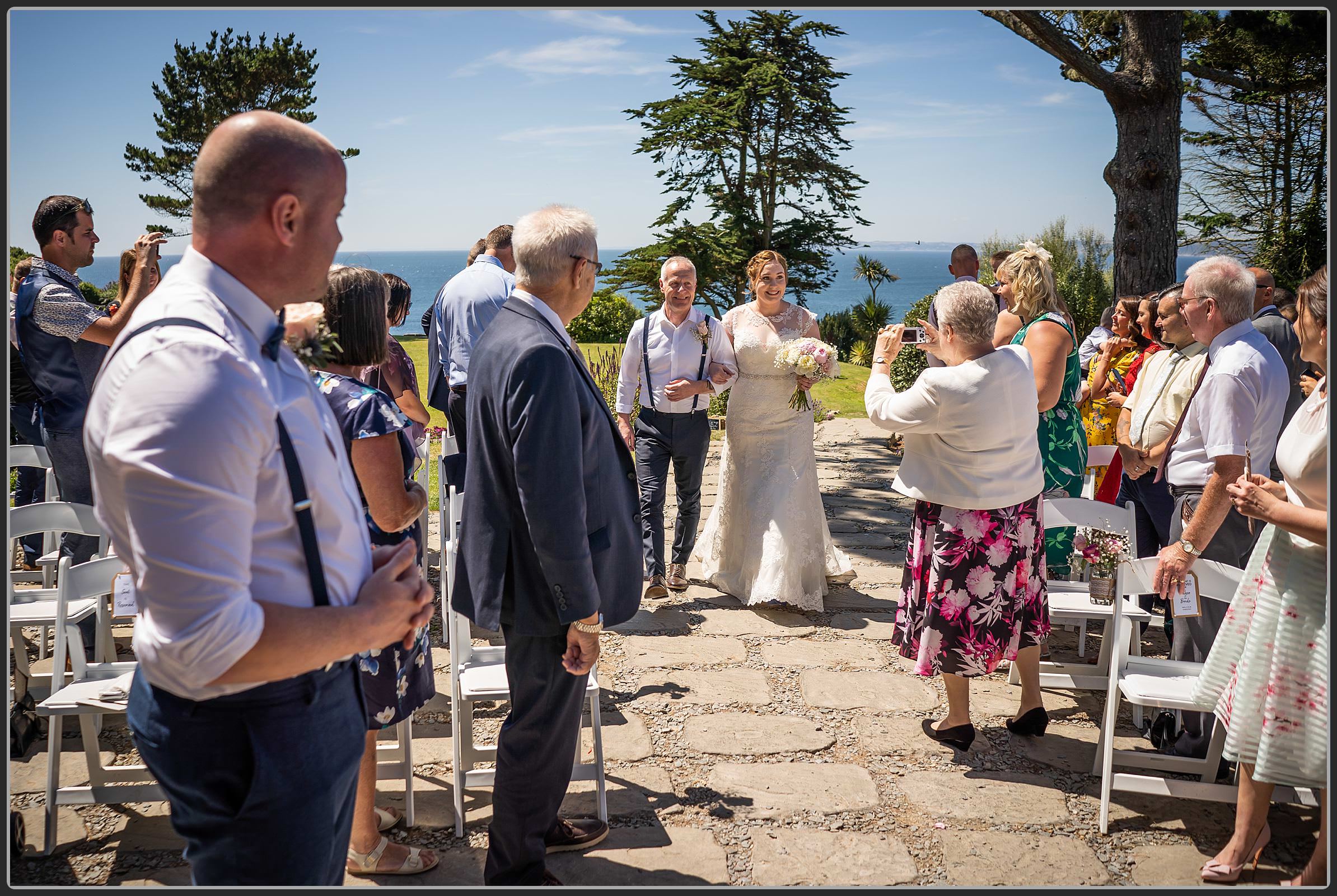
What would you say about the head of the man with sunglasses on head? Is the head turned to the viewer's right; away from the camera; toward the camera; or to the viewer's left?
to the viewer's right

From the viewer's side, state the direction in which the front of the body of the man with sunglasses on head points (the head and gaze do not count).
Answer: to the viewer's right

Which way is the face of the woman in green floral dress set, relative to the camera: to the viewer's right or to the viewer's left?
to the viewer's left

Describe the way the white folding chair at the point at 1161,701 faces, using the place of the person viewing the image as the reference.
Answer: facing the viewer

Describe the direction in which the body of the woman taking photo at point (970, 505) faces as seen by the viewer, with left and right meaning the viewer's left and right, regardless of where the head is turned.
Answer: facing away from the viewer and to the left of the viewer

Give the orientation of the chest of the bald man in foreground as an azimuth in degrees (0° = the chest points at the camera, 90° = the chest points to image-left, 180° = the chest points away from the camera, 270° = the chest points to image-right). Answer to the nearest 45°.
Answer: approximately 270°

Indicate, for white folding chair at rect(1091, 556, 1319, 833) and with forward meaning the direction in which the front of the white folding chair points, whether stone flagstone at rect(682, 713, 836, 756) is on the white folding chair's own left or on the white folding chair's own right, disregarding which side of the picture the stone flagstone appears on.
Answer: on the white folding chair's own right

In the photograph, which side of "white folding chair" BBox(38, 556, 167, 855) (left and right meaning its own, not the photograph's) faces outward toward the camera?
front

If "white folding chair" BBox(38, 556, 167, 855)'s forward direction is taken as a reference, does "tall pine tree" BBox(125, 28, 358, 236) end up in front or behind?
behind

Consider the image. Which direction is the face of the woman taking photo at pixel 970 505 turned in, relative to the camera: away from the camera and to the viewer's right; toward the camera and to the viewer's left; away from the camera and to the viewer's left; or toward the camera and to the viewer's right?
away from the camera and to the viewer's left

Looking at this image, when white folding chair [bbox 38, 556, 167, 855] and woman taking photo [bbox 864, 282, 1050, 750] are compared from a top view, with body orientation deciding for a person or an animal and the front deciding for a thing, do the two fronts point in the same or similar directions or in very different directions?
very different directions

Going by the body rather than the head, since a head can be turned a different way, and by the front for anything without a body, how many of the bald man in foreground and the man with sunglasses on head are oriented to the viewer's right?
2

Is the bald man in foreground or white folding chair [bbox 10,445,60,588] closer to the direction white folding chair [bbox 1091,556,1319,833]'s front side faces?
the bald man in foreground

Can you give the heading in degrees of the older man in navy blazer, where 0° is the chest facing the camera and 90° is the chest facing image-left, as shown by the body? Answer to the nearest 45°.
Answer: approximately 270°
